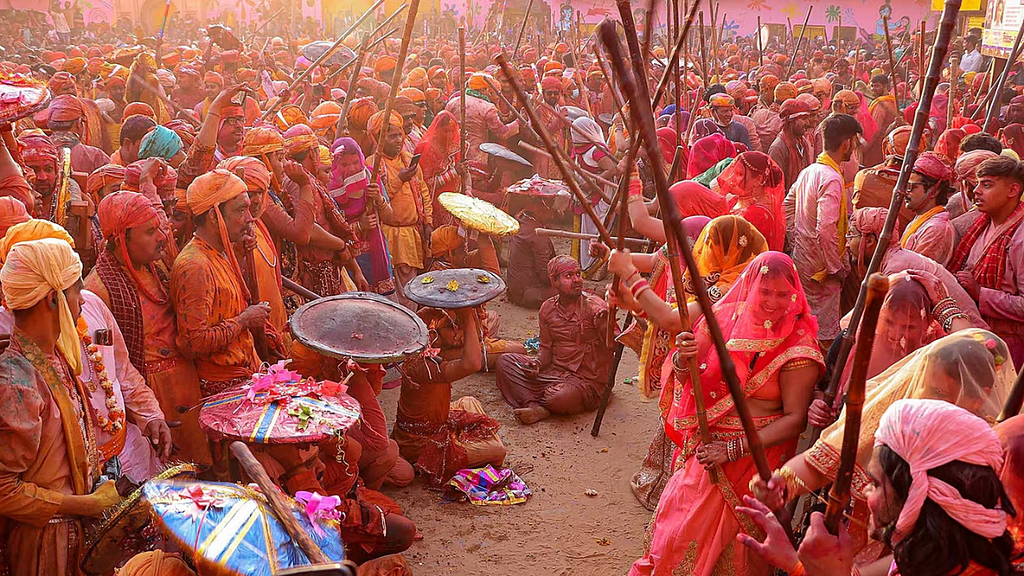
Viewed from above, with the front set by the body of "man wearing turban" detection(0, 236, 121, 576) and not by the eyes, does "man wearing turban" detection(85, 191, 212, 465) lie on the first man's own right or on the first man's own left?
on the first man's own left

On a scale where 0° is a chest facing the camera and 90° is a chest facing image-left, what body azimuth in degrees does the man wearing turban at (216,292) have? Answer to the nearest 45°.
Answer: approximately 270°

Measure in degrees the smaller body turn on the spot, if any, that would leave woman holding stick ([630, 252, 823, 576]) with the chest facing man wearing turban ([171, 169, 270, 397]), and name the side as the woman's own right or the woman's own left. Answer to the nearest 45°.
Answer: approximately 45° to the woman's own right

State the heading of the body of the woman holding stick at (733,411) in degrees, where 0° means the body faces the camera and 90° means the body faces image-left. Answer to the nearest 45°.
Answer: approximately 45°

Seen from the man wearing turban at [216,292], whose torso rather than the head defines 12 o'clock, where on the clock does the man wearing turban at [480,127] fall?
the man wearing turban at [480,127] is roughly at 10 o'clock from the man wearing turban at [216,292].

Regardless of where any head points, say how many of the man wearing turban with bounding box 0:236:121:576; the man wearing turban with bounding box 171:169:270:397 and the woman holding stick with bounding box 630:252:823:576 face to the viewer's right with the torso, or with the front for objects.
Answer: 2

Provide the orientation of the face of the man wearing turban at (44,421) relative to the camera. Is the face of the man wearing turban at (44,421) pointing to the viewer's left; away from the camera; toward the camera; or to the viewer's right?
to the viewer's right

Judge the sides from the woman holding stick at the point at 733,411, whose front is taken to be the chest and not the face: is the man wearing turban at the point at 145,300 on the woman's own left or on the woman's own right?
on the woman's own right

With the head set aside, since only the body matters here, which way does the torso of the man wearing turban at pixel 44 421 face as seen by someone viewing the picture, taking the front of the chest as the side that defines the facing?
to the viewer's right

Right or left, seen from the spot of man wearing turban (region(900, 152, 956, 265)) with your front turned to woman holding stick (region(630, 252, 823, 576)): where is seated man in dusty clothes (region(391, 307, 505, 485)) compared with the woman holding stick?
right
